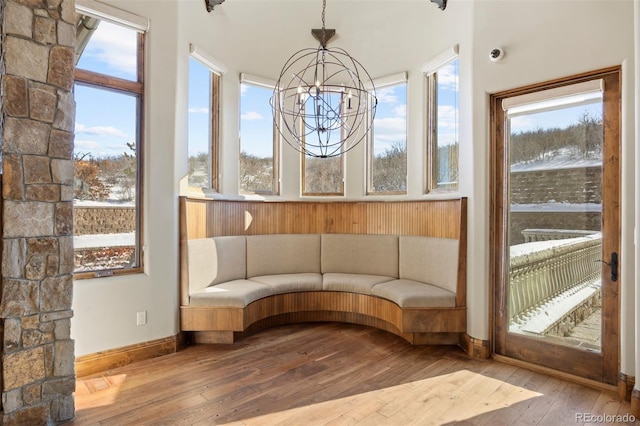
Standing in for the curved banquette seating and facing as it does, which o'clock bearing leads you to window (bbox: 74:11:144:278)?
The window is roughly at 2 o'clock from the curved banquette seating.

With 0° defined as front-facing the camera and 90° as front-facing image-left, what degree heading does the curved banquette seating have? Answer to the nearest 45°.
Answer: approximately 0°

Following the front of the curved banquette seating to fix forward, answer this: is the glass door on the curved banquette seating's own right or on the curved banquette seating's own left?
on the curved banquette seating's own left
